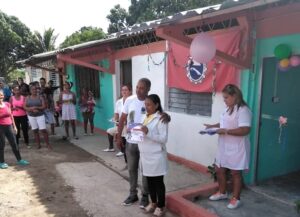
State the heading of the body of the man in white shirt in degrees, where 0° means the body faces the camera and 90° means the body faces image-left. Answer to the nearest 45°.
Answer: approximately 45°

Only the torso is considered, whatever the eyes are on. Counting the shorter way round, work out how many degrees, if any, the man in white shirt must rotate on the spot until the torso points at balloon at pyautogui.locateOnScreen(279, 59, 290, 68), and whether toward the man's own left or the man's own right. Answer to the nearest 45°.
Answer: approximately 135° to the man's own left

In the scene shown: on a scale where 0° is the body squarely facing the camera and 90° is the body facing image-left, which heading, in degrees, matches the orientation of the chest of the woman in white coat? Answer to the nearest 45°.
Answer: approximately 45°

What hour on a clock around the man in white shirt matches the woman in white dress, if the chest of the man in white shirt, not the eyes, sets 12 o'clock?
The woman in white dress is roughly at 8 o'clock from the man in white shirt.

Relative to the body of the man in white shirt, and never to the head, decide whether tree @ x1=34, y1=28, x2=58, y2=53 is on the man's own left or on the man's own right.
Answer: on the man's own right

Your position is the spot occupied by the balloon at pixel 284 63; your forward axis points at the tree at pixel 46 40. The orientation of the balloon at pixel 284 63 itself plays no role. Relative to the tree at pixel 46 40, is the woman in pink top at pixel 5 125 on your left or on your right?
left

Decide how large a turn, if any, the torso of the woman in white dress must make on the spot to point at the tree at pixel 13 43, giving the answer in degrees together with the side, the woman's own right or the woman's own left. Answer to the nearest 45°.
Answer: approximately 90° to the woman's own right

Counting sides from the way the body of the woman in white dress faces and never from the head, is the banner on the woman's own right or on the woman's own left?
on the woman's own right
